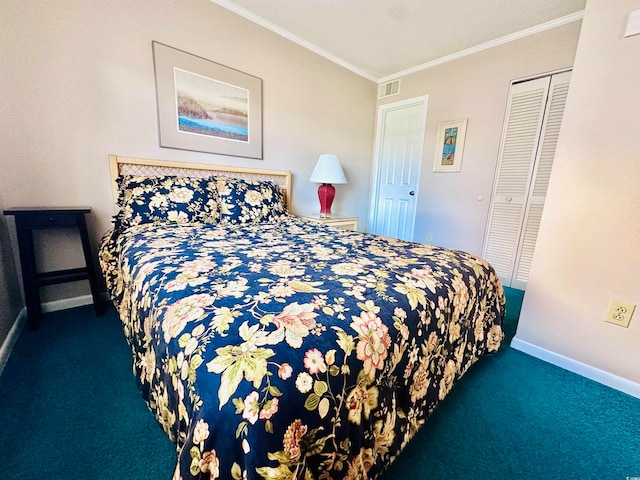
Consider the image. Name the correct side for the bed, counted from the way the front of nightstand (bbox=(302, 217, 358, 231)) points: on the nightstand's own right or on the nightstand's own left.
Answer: on the nightstand's own right

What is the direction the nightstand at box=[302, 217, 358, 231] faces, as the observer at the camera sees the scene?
facing the viewer and to the right of the viewer

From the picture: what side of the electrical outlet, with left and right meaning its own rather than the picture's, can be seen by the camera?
front

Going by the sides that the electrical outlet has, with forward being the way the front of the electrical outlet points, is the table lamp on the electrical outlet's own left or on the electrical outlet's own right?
on the electrical outlet's own right

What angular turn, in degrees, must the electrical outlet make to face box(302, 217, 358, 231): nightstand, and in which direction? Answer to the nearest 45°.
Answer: approximately 90° to its right

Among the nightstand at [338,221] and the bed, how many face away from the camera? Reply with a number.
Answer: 0

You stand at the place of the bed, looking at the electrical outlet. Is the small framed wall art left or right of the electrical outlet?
left

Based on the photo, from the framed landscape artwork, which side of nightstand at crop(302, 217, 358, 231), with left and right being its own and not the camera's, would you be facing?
right

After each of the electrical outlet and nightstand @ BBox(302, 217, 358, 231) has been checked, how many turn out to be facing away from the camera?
0

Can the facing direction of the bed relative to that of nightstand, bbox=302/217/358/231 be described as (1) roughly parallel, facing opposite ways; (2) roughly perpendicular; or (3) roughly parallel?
roughly parallel

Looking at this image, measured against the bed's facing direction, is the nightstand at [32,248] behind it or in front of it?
behind

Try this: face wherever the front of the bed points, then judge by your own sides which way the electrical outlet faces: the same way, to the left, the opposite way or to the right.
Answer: to the right

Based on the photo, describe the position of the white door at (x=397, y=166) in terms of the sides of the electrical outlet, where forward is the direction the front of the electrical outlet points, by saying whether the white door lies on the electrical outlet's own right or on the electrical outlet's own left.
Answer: on the electrical outlet's own right
